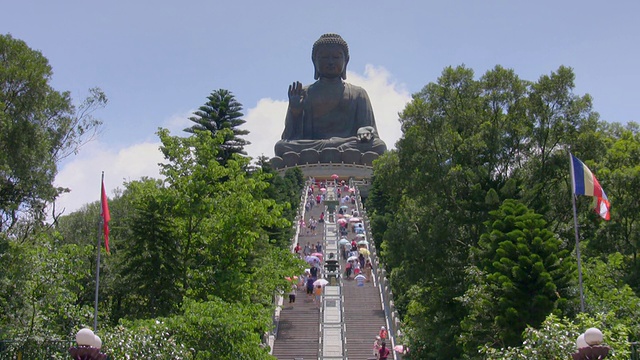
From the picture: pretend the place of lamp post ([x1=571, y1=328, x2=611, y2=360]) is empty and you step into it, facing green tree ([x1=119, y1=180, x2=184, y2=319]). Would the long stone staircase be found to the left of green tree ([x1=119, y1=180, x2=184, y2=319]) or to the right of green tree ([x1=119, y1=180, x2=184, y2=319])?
right

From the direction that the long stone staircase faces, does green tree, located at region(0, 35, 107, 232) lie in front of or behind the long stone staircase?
in front

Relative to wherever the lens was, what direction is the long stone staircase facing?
facing the viewer

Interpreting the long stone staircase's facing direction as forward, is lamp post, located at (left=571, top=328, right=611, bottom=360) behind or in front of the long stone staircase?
in front

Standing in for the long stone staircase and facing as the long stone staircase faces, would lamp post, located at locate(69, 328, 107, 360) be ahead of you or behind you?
ahead

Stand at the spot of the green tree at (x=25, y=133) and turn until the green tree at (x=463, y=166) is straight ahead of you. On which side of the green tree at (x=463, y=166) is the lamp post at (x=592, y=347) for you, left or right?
right

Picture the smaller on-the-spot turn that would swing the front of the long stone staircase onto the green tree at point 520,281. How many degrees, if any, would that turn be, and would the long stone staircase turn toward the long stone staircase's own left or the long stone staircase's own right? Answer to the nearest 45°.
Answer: approximately 45° to the long stone staircase's own left
